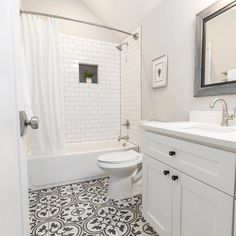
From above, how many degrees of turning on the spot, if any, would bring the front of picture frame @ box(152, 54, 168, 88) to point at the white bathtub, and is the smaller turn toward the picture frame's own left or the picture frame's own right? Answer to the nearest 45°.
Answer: approximately 45° to the picture frame's own right

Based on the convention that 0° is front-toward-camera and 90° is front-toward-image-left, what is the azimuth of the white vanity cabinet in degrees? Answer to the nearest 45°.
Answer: approximately 45°

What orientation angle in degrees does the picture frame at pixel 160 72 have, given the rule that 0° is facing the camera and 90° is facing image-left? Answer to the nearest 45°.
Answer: approximately 45°

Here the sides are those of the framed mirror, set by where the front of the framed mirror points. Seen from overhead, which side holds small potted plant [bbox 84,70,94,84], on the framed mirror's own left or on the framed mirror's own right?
on the framed mirror's own right

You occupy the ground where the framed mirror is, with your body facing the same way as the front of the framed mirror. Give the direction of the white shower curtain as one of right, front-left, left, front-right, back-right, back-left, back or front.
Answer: front-right

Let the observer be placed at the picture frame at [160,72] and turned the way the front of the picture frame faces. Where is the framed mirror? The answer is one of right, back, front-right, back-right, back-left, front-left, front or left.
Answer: left

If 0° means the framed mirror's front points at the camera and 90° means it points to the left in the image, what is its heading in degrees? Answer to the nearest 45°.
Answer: approximately 45°
